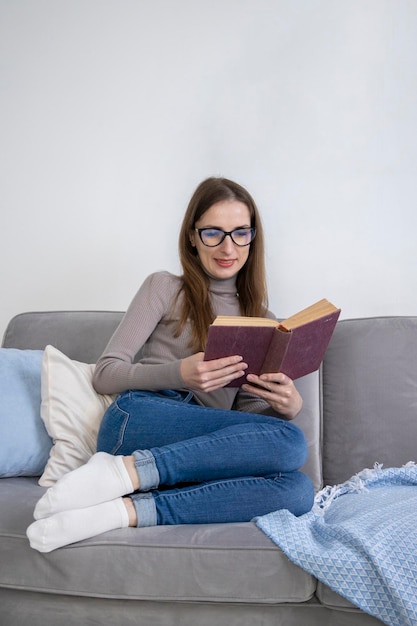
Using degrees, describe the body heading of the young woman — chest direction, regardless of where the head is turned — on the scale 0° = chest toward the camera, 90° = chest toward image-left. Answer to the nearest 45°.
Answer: approximately 315°

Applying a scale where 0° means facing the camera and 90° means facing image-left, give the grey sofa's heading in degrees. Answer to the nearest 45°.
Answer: approximately 0°
